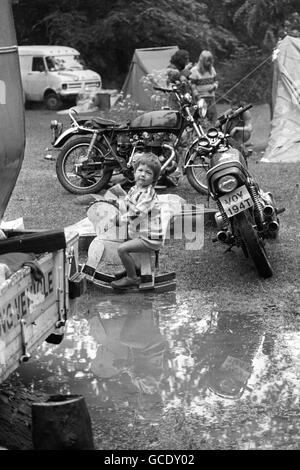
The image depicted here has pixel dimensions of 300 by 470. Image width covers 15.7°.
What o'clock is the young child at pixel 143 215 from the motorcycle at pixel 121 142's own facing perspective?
The young child is roughly at 3 o'clock from the motorcycle.

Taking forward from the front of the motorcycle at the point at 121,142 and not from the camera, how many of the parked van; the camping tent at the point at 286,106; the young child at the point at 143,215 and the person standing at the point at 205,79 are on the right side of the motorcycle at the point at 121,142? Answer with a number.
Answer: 1

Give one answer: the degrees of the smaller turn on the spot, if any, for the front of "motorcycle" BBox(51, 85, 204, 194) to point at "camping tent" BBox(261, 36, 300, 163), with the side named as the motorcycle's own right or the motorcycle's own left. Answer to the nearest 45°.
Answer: approximately 45° to the motorcycle's own left

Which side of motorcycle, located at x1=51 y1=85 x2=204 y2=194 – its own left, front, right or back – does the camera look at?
right

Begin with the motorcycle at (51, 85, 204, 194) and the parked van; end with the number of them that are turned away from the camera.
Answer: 0

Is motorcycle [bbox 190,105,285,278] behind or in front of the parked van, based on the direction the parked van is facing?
in front

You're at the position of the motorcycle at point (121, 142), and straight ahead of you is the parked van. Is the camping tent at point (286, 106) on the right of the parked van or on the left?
right

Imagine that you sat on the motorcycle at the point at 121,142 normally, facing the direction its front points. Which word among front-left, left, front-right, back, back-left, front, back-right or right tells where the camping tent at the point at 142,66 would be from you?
left

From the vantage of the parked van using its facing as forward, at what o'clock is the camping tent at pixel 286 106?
The camping tent is roughly at 1 o'clock from the parked van.

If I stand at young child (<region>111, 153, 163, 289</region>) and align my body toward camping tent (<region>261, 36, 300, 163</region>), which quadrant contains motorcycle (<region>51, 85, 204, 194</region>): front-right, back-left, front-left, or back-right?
front-left

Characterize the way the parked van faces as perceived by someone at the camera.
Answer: facing the viewer and to the right of the viewer

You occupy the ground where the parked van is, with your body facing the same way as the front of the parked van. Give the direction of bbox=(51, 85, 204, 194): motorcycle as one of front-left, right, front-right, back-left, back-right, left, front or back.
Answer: front-right

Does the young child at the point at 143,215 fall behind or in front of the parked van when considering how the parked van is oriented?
in front
